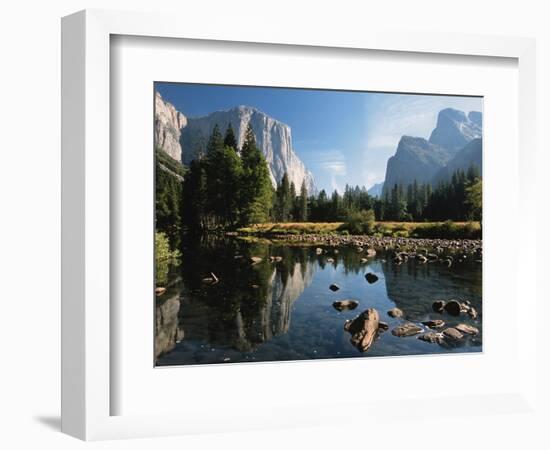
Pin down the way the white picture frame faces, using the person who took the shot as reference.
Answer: facing the viewer and to the right of the viewer
